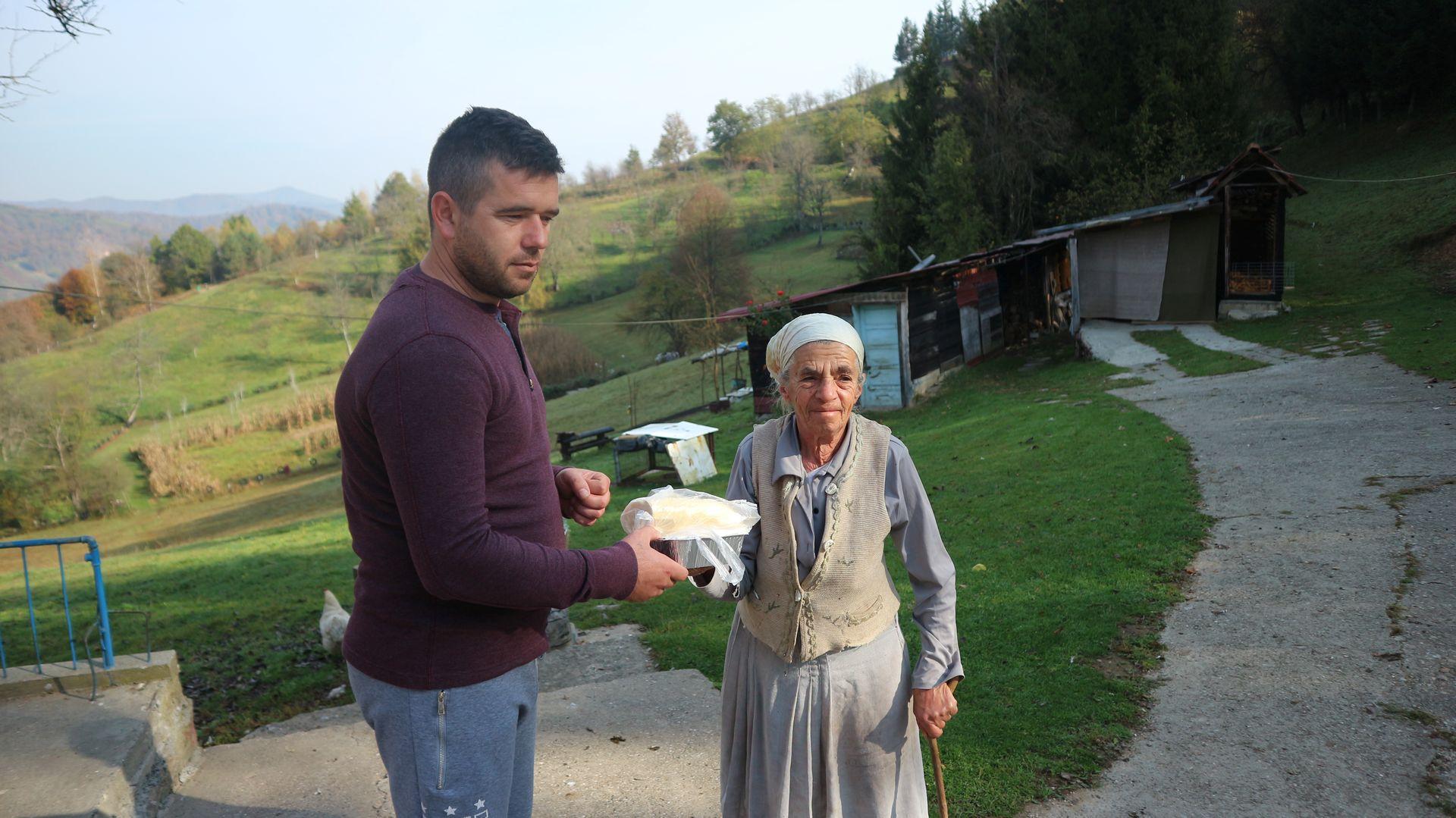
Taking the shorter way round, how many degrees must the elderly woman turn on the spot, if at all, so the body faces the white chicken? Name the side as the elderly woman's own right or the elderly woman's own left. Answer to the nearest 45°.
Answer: approximately 135° to the elderly woman's own right

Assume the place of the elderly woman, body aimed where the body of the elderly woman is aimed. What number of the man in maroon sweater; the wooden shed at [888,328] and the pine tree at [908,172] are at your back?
2

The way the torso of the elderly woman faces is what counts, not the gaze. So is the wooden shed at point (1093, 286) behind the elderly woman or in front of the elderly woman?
behind

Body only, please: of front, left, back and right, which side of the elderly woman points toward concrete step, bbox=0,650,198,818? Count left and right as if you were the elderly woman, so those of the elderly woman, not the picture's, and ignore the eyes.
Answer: right

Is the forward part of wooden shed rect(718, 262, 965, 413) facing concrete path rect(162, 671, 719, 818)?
yes

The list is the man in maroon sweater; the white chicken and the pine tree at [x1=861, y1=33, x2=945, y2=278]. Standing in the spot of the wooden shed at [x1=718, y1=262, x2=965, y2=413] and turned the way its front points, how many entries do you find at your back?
1

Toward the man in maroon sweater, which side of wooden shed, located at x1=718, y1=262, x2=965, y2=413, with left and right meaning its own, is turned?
front

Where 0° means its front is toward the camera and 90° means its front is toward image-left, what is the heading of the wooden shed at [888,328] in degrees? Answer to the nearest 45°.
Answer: approximately 0°

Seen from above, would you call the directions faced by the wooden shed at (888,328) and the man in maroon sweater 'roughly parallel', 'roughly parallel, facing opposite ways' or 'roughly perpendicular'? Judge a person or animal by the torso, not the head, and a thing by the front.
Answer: roughly perpendicular

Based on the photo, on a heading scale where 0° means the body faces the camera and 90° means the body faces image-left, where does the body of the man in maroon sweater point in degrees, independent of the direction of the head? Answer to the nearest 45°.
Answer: approximately 270°

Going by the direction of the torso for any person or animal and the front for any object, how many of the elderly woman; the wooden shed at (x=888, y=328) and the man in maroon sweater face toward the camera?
2
